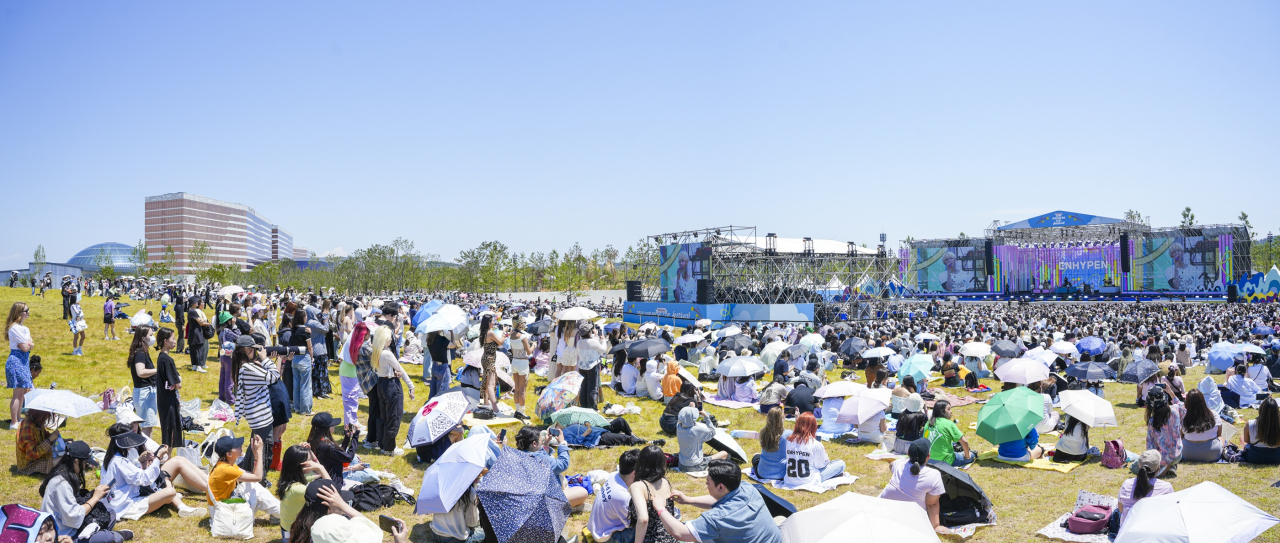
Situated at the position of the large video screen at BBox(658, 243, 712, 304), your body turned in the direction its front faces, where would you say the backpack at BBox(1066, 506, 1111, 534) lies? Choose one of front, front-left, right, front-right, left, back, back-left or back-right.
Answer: front

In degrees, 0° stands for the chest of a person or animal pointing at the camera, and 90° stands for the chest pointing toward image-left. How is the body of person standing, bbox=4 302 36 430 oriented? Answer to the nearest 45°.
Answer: approximately 270°

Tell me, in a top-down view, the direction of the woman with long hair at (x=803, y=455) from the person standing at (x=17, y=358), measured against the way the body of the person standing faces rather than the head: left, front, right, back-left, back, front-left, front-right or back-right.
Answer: front-right

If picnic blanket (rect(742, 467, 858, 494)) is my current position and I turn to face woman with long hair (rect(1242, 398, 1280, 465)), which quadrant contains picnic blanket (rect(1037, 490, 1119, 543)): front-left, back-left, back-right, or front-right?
front-right

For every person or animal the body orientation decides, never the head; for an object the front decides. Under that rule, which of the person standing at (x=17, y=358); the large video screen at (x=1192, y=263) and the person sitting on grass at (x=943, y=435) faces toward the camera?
the large video screen

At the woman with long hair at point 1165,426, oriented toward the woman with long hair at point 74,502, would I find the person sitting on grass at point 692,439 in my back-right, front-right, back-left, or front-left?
front-right

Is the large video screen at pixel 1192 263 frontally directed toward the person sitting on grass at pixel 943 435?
yes

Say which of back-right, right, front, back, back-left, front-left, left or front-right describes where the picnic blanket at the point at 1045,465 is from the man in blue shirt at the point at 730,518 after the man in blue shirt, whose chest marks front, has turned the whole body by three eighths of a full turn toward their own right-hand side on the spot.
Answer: front-left

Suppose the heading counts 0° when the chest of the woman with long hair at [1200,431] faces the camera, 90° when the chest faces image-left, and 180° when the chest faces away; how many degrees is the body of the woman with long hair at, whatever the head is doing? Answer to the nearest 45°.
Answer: approximately 180°

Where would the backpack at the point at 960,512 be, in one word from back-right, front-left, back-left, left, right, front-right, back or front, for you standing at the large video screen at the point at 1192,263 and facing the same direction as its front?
front

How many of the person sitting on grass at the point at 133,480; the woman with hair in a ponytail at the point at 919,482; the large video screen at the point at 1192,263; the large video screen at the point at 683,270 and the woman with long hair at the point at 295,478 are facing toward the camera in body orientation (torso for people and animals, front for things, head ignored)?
2

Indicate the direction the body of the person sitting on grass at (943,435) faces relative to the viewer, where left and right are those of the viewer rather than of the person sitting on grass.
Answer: facing away from the viewer and to the right of the viewer

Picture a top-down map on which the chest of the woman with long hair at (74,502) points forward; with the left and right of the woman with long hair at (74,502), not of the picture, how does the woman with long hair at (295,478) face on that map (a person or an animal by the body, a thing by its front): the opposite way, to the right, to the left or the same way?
the same way

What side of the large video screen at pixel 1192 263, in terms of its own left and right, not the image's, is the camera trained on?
front

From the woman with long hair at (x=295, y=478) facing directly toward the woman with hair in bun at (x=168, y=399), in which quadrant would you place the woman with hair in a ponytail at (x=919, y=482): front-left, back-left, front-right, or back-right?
back-right

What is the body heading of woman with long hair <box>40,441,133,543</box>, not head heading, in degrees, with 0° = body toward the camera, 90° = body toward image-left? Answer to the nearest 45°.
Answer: approximately 270°

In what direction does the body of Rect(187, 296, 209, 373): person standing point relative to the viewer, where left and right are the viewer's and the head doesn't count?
facing to the right of the viewer

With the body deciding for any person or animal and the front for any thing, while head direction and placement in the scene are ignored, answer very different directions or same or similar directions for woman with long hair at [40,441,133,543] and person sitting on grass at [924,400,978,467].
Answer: same or similar directions

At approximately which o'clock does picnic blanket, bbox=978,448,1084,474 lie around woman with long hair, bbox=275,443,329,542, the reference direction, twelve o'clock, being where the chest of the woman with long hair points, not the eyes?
The picnic blanket is roughly at 12 o'clock from the woman with long hair.

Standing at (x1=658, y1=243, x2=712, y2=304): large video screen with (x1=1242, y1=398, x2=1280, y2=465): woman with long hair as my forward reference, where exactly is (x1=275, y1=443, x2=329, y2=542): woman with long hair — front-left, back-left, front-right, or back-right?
front-right

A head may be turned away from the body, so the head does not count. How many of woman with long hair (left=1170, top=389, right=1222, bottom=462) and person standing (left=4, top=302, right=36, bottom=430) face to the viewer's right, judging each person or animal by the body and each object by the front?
1

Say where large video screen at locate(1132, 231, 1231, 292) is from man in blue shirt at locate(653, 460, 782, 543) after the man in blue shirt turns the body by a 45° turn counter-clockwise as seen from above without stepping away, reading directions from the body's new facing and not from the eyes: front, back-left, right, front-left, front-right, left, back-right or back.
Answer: back-right
